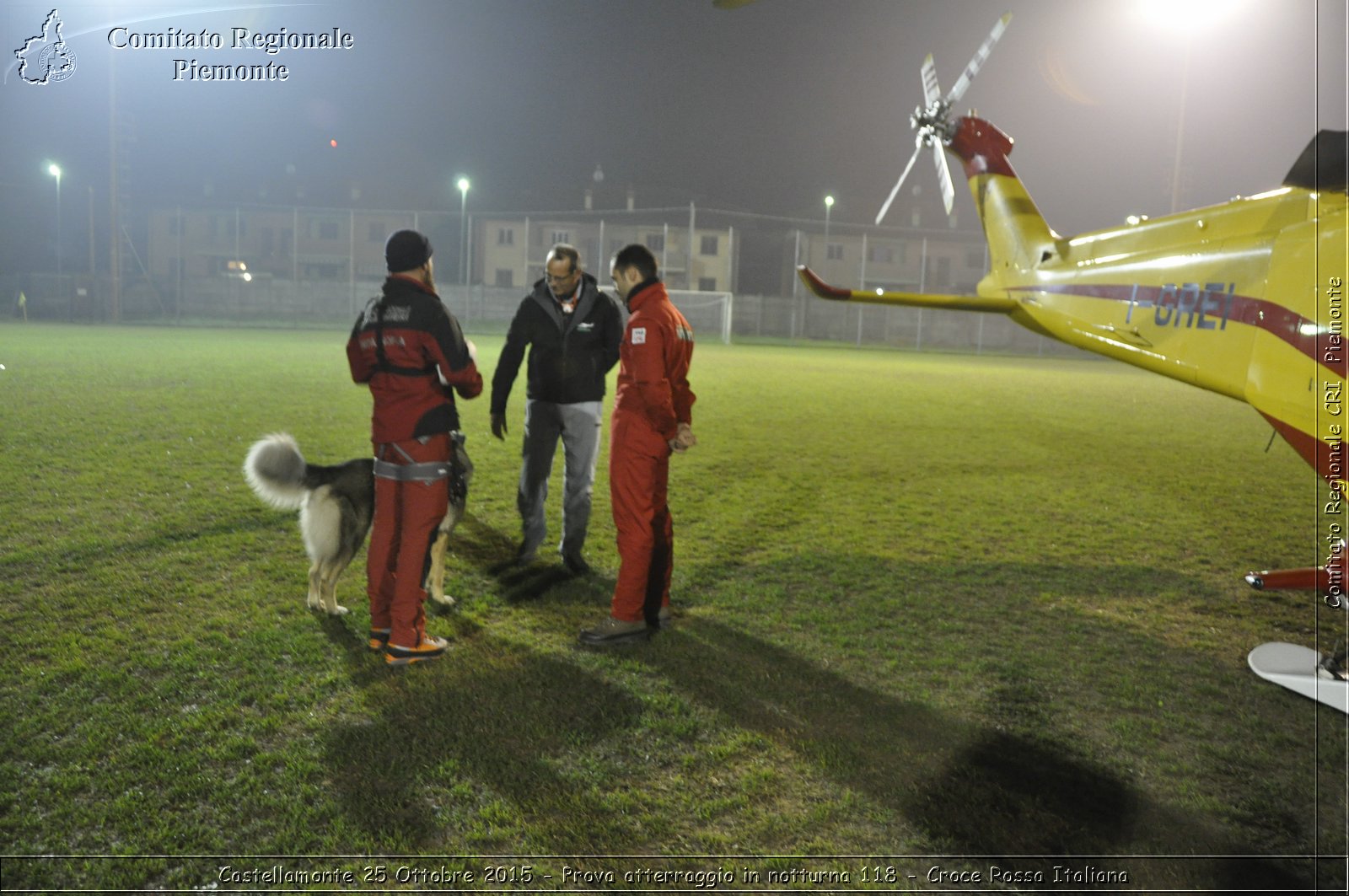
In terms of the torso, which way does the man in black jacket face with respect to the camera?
toward the camera

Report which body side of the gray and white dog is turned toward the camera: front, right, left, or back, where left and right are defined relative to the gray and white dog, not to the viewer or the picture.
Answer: right

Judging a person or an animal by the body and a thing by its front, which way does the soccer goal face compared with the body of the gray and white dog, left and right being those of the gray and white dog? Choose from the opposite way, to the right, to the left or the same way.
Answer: to the right

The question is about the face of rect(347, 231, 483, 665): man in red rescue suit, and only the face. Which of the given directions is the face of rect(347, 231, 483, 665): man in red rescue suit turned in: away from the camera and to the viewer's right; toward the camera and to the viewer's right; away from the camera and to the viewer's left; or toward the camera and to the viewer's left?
away from the camera and to the viewer's right

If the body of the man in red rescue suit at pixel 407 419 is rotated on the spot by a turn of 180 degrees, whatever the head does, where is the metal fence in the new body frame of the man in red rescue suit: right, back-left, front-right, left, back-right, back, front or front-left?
back-right

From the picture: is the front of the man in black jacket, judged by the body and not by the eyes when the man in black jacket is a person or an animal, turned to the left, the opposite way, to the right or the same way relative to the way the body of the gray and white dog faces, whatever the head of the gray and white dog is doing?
to the right

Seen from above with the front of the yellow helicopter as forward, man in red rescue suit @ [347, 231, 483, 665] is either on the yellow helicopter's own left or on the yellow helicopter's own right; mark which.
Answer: on the yellow helicopter's own right

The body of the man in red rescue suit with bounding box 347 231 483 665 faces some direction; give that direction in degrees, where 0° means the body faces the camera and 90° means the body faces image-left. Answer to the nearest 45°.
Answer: approximately 225°

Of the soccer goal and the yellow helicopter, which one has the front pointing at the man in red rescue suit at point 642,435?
the soccer goal

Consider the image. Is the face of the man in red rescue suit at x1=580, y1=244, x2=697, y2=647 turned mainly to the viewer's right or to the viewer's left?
to the viewer's left

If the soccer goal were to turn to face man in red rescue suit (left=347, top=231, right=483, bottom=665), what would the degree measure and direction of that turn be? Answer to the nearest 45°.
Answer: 0° — it already faces them

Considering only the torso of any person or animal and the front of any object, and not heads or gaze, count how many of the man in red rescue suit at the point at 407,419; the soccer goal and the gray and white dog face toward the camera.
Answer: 1

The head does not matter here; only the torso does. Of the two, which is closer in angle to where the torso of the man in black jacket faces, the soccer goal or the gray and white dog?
the gray and white dog

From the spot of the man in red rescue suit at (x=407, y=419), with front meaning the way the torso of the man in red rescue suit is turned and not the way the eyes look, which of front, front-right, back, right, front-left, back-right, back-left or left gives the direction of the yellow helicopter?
front-right
